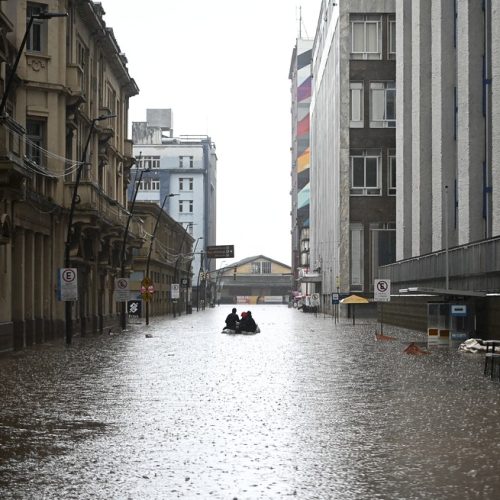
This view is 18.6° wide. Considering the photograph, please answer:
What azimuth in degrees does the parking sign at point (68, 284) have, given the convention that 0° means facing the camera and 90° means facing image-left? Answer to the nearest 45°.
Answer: approximately 0°

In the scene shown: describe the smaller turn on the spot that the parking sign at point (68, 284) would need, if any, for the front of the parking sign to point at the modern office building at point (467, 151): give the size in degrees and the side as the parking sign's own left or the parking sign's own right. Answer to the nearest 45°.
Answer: approximately 90° to the parking sign's own left
